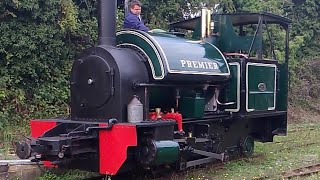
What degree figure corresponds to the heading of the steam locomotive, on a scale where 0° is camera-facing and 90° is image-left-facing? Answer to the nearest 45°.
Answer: approximately 45°
